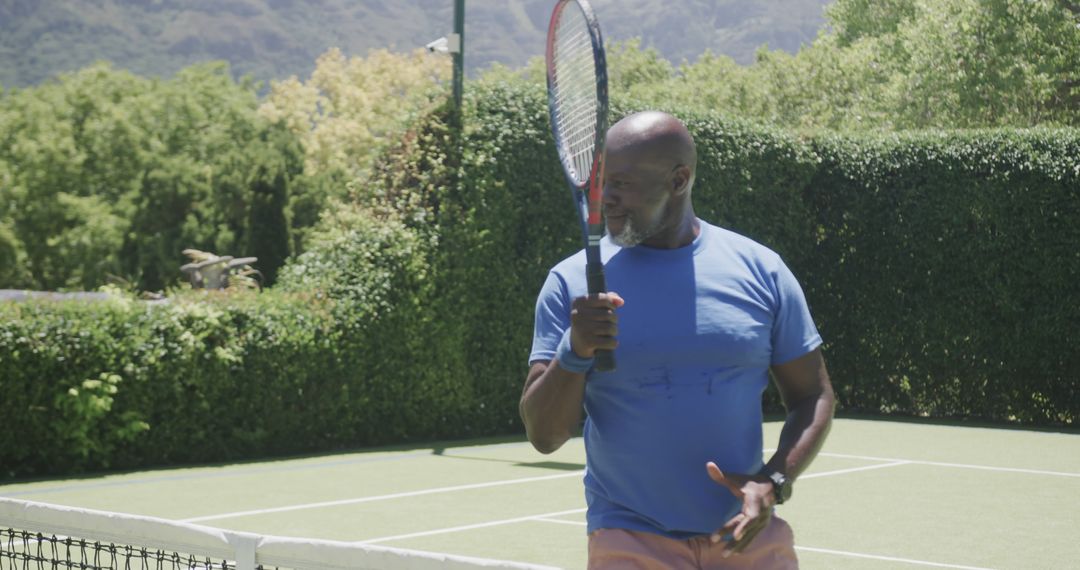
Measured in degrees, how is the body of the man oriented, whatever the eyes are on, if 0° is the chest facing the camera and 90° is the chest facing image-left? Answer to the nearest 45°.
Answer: approximately 0°
